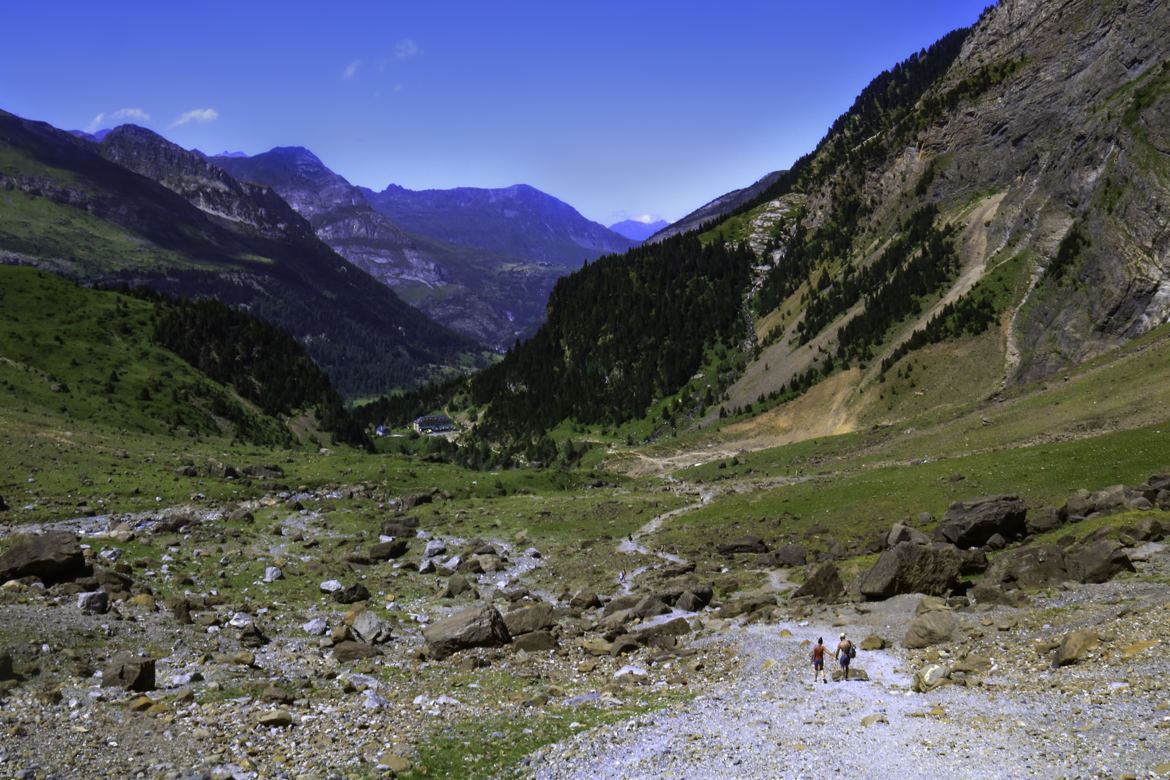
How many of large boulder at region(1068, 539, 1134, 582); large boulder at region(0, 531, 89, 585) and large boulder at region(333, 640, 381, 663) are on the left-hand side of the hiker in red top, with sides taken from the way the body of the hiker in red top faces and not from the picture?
2

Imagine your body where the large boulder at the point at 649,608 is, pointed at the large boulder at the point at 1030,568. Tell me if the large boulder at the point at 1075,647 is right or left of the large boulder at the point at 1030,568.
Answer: right

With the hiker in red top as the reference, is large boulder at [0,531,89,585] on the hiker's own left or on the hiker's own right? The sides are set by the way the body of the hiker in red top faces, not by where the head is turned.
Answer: on the hiker's own left

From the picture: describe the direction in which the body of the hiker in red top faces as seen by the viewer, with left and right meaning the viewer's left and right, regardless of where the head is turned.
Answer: facing away from the viewer

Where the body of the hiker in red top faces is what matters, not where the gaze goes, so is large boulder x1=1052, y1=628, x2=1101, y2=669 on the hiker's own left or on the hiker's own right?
on the hiker's own right

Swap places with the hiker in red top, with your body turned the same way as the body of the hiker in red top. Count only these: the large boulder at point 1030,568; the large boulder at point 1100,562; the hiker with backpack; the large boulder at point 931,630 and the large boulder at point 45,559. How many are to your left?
1

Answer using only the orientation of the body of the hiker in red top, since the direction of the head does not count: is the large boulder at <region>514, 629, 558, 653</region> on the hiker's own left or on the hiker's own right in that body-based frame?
on the hiker's own left

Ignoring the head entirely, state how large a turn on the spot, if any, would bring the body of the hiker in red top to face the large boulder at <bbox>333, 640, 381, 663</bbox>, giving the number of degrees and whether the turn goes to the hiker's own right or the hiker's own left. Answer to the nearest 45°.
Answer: approximately 90° to the hiker's own left

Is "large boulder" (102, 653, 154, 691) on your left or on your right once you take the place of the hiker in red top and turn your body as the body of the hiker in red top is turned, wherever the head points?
on your left

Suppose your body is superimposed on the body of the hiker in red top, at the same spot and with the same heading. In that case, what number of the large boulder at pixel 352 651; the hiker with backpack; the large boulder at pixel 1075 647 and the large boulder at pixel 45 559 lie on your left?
2

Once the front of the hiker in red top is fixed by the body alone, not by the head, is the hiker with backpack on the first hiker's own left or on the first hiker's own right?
on the first hiker's own right

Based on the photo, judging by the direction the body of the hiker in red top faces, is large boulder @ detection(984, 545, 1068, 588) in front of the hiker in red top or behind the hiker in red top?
in front
